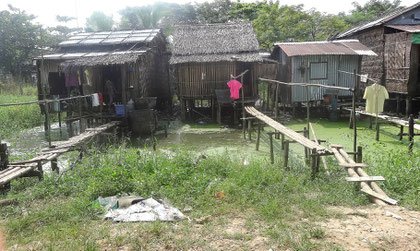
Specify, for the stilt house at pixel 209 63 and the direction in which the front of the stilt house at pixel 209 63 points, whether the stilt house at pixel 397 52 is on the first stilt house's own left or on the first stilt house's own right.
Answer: on the first stilt house's own left

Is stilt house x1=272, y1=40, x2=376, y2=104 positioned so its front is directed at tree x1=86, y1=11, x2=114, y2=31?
no

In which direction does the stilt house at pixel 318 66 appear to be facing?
toward the camera

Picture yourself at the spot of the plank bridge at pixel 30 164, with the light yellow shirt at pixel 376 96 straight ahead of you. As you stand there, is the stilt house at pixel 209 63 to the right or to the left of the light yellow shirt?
left

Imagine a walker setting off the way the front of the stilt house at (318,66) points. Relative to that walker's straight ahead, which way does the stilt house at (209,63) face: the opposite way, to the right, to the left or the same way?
the same way

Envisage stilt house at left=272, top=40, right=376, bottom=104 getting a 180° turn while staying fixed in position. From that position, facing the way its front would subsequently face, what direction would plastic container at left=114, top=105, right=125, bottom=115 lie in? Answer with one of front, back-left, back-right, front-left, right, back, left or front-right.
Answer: back-left

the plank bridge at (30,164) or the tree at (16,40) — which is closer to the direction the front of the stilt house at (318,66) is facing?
the plank bridge

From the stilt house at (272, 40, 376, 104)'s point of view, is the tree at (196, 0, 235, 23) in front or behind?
behind

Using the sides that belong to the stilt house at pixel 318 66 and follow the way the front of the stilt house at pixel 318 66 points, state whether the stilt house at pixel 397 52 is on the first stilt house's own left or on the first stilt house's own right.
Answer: on the first stilt house's own left

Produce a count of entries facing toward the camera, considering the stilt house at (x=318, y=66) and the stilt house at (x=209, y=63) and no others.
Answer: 2

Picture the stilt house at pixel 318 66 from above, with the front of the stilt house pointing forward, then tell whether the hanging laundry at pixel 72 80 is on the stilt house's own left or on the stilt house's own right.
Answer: on the stilt house's own right

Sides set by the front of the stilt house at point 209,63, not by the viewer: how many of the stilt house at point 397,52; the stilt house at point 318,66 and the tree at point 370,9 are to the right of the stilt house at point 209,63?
0

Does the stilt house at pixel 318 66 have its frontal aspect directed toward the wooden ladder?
yes

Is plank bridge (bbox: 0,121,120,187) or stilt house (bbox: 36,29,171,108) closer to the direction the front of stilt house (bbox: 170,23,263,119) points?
the plank bridge

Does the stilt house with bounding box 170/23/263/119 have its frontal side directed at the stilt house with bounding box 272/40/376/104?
no

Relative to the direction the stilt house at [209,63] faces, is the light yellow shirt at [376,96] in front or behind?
in front

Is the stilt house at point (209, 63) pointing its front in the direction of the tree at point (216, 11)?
no

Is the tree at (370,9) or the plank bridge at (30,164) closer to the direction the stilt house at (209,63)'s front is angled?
the plank bridge
